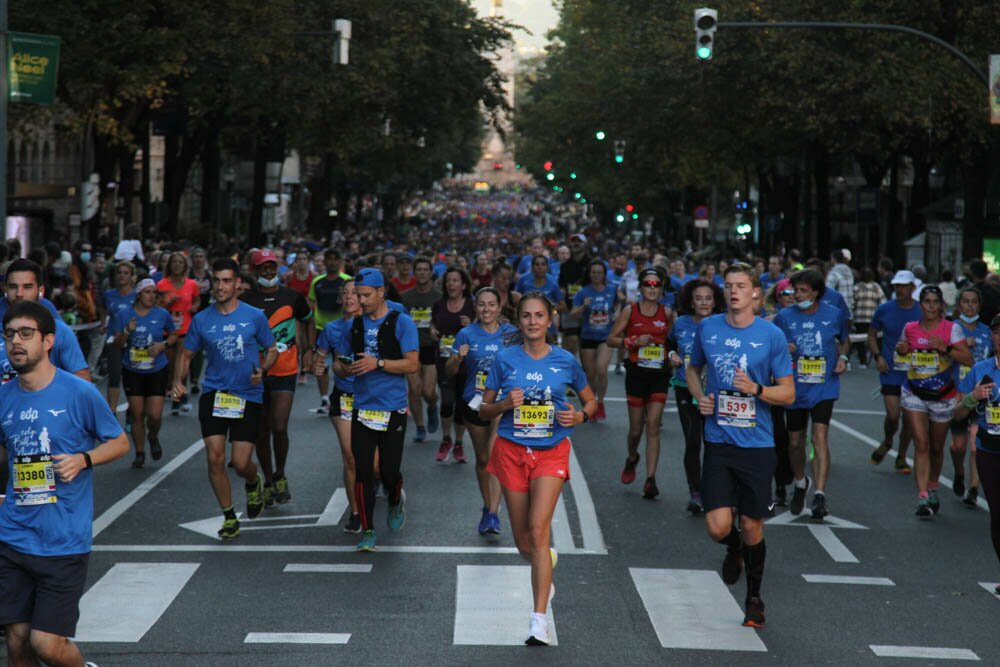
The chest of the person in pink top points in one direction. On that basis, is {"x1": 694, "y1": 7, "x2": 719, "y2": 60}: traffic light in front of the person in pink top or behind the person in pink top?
behind

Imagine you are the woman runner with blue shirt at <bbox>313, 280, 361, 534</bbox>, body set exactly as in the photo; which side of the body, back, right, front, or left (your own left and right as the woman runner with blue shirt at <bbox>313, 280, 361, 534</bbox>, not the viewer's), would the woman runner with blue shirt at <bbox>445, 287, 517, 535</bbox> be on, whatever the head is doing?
left

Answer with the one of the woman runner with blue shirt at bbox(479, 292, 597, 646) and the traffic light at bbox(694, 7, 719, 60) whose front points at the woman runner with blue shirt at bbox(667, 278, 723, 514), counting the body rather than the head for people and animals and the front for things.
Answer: the traffic light

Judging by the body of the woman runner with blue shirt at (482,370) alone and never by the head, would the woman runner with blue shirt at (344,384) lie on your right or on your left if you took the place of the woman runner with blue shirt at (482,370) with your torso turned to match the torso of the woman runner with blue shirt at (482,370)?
on your right

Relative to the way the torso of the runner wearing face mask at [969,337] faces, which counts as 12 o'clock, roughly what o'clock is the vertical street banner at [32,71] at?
The vertical street banner is roughly at 4 o'clock from the runner wearing face mask.
